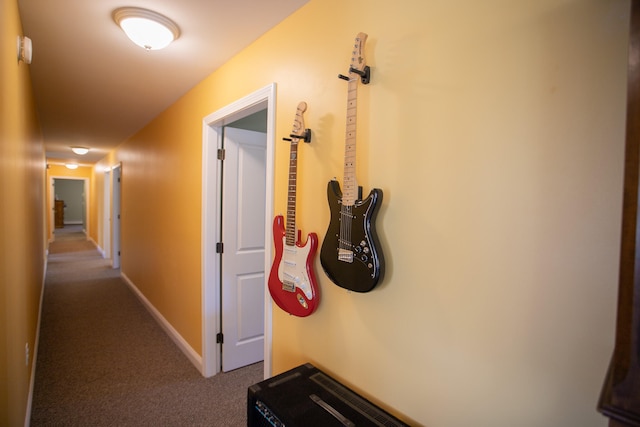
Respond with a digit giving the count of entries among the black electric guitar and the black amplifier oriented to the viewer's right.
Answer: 0

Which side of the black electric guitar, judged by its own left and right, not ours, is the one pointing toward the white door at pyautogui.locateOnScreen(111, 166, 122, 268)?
right

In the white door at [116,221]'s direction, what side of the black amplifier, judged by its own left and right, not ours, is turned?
right

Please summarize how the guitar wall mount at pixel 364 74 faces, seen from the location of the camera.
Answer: facing the viewer and to the left of the viewer

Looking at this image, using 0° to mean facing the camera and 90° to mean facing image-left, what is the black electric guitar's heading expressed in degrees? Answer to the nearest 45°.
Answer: approximately 45°

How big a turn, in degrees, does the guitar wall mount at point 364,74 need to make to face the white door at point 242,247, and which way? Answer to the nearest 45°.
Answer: approximately 90° to its right

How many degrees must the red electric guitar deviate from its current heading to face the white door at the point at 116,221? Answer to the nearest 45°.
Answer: approximately 90° to its right
